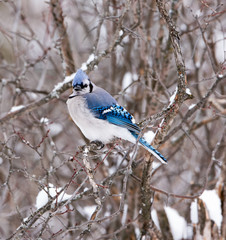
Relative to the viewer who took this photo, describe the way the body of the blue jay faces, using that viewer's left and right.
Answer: facing the viewer and to the left of the viewer
